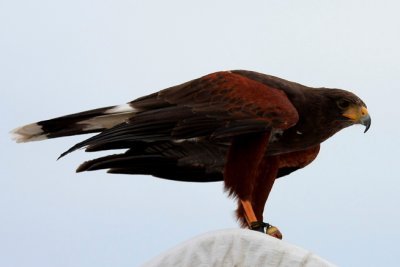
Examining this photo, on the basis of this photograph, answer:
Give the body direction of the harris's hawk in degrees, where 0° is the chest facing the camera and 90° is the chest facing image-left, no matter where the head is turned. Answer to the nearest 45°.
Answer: approximately 270°
